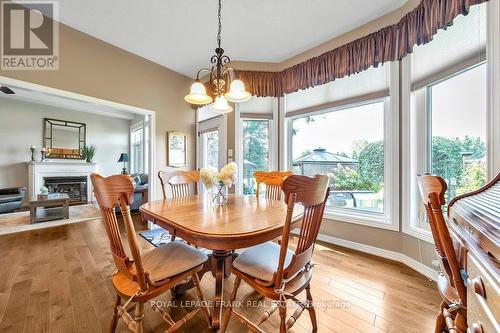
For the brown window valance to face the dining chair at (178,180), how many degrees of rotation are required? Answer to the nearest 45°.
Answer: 0° — it already faces it

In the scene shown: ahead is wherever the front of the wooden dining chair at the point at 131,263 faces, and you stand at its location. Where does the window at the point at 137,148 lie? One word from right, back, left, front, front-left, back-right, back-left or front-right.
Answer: front-left

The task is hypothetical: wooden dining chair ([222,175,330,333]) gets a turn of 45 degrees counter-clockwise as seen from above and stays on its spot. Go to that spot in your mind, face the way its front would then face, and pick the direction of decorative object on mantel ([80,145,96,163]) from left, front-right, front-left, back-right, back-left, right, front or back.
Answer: front-right

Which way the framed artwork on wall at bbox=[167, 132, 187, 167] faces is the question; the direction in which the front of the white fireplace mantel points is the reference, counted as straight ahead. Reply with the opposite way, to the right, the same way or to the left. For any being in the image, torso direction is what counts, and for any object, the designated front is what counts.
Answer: the same way

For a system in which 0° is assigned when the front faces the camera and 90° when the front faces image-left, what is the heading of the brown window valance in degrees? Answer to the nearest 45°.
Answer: approximately 45°

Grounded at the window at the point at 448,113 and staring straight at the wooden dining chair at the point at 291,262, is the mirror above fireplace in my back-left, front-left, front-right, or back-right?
front-right

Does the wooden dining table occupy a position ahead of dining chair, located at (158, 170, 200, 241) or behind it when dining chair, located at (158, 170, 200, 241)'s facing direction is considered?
ahead

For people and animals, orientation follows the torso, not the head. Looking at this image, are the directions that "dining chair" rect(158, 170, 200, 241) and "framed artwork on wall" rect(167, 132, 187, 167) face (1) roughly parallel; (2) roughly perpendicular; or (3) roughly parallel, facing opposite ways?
roughly parallel

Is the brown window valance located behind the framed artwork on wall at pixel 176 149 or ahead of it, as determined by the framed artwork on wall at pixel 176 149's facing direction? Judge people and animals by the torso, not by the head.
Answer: ahead

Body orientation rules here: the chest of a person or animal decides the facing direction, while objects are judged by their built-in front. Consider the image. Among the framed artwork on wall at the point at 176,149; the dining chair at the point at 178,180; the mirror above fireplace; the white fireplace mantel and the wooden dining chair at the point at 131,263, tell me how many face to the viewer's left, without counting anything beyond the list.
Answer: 0

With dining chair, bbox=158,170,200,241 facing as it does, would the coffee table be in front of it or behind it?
behind

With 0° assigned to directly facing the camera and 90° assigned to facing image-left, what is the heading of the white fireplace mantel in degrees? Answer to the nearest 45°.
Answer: approximately 315°

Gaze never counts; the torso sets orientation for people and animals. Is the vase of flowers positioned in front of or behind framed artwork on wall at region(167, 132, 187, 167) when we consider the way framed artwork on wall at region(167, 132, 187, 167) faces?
in front

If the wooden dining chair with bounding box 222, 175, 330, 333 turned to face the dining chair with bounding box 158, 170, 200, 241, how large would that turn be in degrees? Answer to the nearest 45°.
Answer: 0° — it already faces it

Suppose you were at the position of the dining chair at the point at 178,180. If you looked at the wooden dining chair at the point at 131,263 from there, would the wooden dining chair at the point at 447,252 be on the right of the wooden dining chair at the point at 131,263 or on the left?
left

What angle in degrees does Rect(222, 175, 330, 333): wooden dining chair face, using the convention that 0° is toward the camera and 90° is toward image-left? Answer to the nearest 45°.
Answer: approximately 135°

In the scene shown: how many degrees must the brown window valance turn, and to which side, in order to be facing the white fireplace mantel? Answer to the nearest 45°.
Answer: approximately 45° to its right

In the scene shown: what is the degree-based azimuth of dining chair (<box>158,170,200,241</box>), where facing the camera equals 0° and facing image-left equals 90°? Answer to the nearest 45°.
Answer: approximately 315°

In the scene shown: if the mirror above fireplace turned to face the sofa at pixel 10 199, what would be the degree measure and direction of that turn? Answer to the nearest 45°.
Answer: approximately 90° to its right

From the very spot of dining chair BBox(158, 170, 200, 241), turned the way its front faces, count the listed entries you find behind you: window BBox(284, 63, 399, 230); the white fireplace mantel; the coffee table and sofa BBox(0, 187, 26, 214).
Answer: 3

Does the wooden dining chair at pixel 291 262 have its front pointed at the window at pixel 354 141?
no
